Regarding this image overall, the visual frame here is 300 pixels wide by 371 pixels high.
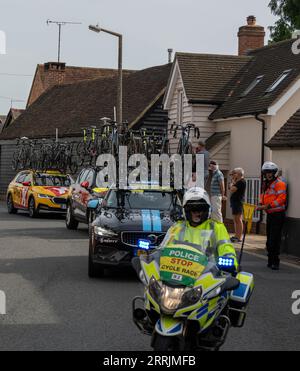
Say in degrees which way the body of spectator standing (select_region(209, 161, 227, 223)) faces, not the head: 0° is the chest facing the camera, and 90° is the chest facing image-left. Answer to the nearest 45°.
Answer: approximately 90°

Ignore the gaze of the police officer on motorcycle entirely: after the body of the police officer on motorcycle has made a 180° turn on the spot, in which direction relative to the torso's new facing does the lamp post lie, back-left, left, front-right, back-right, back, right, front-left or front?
front

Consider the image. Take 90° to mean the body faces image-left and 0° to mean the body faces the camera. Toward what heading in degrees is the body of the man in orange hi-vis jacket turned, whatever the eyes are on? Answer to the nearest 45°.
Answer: approximately 45°

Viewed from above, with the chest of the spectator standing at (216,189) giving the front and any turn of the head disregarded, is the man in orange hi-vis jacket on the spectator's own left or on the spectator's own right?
on the spectator's own left

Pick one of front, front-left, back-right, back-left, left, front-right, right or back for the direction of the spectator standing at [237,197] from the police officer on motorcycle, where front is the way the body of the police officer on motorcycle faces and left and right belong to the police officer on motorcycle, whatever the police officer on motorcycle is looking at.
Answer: back

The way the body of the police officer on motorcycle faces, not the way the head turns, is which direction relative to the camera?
toward the camera

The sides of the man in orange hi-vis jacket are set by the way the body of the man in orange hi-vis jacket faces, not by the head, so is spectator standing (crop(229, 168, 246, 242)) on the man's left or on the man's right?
on the man's right

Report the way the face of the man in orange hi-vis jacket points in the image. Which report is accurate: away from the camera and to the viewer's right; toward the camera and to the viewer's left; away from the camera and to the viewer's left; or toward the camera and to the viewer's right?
toward the camera and to the viewer's left

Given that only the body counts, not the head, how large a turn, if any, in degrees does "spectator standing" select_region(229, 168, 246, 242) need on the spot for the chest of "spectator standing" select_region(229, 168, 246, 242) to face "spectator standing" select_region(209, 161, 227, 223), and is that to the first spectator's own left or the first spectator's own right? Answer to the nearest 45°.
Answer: approximately 45° to the first spectator's own right

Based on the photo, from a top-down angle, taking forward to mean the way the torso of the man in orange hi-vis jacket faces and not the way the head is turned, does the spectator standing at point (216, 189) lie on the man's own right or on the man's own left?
on the man's own right
